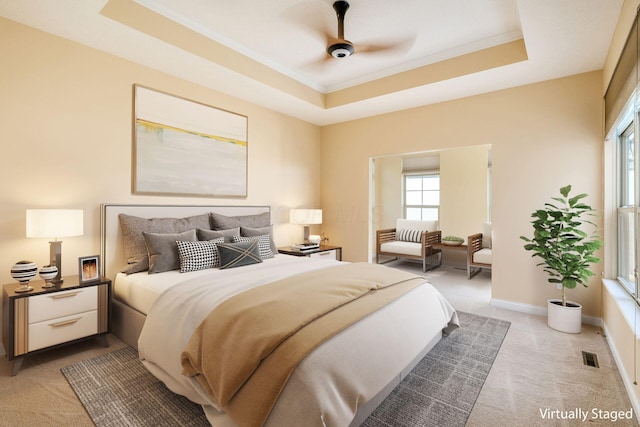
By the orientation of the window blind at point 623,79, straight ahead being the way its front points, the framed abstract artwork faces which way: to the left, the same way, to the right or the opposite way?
the opposite way

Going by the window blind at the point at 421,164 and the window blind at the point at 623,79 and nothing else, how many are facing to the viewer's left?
1

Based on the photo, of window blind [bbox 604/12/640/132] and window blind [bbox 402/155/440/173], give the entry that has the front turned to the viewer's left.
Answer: window blind [bbox 604/12/640/132]

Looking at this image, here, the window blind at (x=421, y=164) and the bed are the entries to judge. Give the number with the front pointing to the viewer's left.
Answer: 0

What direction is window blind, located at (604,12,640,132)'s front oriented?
to the viewer's left

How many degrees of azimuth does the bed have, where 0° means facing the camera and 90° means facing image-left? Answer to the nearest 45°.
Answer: approximately 315°

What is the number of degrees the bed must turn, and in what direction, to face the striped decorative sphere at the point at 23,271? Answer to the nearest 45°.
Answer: approximately 135° to its right

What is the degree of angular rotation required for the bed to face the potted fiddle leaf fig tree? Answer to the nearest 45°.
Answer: approximately 45° to its left

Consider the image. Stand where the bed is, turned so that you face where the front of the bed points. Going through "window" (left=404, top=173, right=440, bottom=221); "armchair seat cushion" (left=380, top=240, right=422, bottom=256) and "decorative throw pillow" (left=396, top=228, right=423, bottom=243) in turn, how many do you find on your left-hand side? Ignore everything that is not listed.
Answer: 3

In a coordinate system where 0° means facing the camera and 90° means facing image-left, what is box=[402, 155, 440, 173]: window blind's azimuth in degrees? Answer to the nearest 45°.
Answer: approximately 0°

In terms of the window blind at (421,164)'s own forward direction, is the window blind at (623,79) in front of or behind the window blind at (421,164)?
in front

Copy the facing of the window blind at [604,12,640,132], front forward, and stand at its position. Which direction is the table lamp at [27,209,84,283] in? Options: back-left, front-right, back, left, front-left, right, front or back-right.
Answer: front-left

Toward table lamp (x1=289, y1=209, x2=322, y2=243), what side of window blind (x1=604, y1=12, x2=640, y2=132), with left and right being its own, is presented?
front
